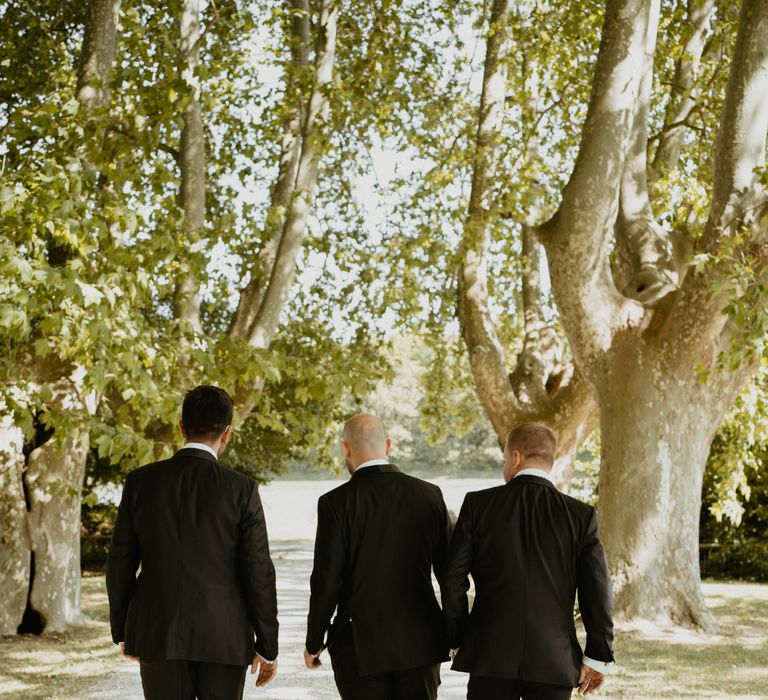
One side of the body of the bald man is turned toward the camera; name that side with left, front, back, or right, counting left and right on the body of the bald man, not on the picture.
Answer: back

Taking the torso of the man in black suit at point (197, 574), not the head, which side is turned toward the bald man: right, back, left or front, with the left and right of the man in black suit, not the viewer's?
right

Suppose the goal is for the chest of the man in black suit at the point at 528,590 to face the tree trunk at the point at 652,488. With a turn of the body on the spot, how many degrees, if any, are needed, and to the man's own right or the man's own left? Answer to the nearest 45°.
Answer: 0° — they already face it

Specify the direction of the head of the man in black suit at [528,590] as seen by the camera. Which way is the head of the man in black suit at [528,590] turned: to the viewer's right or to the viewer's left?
to the viewer's left

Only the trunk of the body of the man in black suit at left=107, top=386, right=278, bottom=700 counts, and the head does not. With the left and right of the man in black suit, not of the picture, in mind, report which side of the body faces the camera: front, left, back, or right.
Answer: back

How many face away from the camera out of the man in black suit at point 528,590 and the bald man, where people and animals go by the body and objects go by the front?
2

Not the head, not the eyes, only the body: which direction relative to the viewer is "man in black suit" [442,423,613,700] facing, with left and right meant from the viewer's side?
facing away from the viewer

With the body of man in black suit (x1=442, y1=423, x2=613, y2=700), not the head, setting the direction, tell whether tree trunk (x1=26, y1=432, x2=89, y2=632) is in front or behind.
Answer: in front

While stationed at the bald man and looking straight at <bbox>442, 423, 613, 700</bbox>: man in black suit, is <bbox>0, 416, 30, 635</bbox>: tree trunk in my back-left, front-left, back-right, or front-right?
back-left

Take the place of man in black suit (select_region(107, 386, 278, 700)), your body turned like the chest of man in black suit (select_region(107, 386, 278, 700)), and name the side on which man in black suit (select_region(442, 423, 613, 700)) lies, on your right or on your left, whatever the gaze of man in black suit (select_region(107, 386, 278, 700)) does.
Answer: on your right
